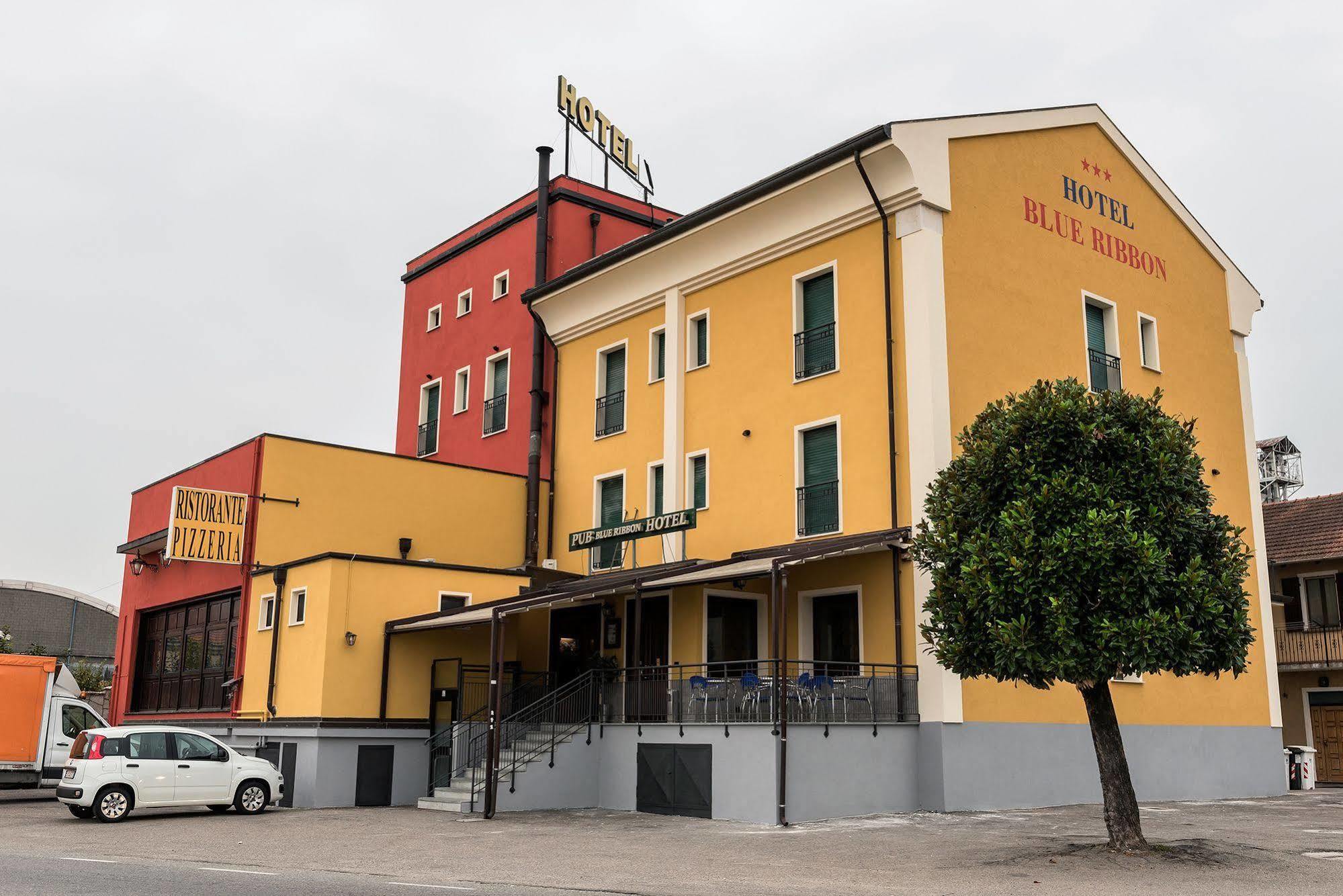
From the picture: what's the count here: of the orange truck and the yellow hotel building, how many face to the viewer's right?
1

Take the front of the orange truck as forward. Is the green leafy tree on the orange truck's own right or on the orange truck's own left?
on the orange truck's own right

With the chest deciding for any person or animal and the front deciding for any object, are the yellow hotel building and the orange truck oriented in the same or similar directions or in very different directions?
very different directions

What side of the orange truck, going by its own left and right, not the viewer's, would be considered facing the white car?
right

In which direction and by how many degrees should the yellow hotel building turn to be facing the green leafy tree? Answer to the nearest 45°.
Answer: approximately 45° to its left

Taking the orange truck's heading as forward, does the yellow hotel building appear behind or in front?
in front

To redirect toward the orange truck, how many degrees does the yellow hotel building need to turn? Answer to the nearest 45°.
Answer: approximately 45° to its right

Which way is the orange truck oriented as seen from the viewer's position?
to the viewer's right
